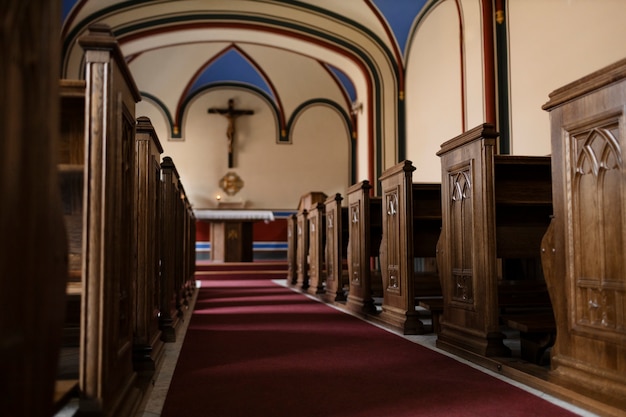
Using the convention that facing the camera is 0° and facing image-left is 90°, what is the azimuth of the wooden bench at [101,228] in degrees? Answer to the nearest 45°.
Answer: approximately 180°

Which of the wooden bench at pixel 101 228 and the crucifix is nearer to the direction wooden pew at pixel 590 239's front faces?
the crucifix

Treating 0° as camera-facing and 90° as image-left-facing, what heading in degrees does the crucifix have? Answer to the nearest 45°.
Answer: approximately 0°

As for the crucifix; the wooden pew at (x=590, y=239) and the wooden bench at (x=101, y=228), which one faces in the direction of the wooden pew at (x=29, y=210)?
the crucifix

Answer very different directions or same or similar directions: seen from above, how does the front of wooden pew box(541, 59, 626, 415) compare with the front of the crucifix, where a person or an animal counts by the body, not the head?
very different directions

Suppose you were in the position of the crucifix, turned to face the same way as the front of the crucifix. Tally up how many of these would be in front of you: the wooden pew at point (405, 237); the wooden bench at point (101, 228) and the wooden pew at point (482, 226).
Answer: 3

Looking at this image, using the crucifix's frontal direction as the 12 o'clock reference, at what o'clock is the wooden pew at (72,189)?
The wooden pew is roughly at 12 o'clock from the crucifix.

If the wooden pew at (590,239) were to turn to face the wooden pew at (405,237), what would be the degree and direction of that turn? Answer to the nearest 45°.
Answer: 0° — it already faces it

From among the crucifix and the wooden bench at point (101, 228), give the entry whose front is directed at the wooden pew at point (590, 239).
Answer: the crucifix

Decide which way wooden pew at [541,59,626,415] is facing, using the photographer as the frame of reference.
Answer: facing away from the viewer and to the left of the viewer

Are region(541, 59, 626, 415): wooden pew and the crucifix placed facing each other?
yes

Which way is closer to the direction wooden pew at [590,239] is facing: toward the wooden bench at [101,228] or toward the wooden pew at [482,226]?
the wooden pew

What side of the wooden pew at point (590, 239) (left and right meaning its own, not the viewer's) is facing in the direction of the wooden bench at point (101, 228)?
left
